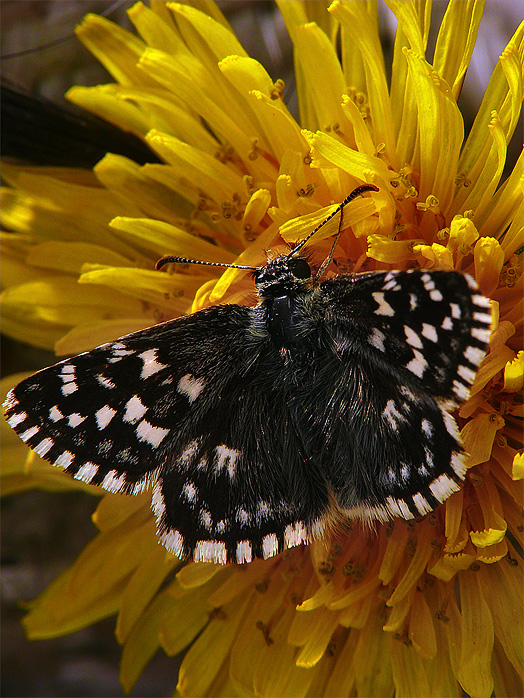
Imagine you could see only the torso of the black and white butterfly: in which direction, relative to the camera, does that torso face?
away from the camera
